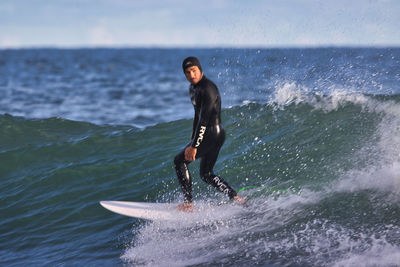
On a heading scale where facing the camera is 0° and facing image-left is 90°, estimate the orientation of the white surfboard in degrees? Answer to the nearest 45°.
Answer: approximately 90°
